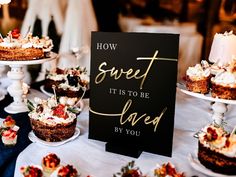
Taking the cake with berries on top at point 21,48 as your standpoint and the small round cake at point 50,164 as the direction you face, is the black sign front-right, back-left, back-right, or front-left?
front-left

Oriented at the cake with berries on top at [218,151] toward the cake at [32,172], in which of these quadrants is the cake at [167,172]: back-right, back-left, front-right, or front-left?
front-left

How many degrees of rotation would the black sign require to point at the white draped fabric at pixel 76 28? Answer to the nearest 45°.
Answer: approximately 135° to its right

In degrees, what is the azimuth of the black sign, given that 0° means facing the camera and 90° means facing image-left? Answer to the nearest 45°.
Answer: approximately 45°
